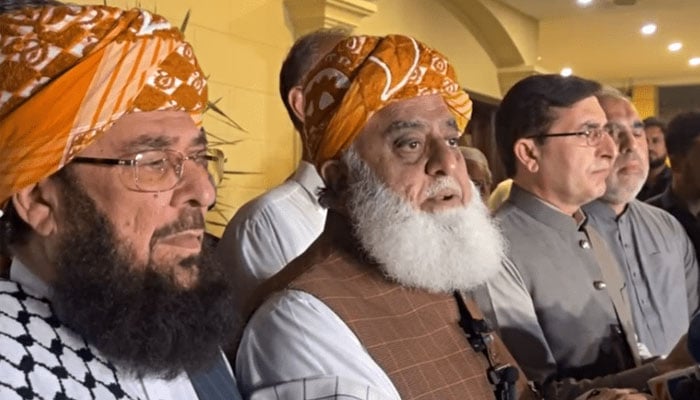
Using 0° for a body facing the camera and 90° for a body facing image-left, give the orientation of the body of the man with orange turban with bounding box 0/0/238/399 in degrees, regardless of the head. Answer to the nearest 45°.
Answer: approximately 315°

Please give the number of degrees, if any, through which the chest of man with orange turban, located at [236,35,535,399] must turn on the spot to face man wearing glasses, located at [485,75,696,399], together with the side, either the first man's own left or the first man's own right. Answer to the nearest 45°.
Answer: approximately 90° to the first man's own left

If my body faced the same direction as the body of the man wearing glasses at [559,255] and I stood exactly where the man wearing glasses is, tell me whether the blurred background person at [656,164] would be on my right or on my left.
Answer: on my left

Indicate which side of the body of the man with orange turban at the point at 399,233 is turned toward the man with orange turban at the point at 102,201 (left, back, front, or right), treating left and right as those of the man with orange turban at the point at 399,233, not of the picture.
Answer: right

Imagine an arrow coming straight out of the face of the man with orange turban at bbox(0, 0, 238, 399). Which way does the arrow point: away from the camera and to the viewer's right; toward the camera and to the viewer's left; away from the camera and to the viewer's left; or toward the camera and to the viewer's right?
toward the camera and to the viewer's right
